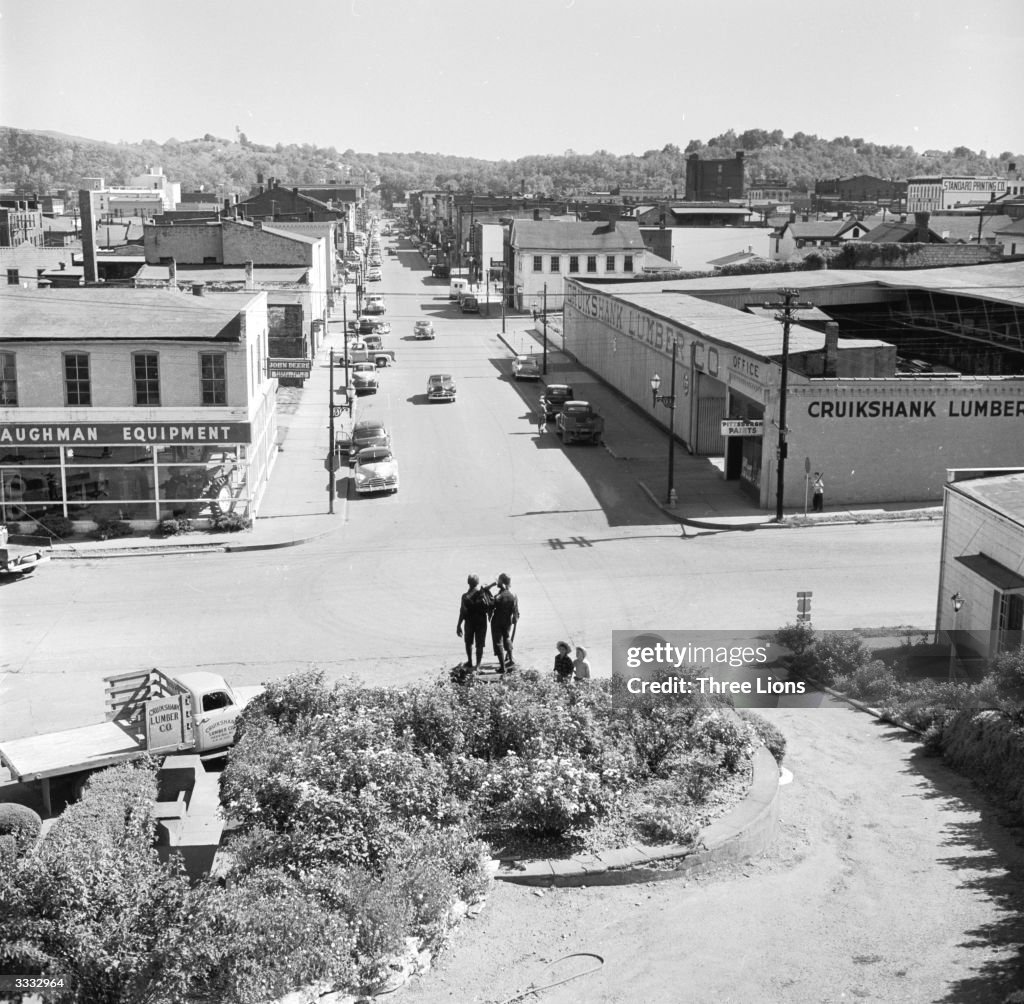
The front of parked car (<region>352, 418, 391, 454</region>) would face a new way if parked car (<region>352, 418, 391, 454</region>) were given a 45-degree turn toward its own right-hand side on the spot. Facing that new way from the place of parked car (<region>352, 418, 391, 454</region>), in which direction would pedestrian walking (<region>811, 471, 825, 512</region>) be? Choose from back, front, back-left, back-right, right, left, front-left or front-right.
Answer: left

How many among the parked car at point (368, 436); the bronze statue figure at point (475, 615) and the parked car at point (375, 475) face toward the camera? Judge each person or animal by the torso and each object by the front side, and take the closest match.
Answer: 2

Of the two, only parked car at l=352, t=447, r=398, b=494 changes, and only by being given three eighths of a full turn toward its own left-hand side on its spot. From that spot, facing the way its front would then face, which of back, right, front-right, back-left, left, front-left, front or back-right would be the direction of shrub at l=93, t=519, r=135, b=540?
back

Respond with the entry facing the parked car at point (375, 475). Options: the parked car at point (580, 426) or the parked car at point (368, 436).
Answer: the parked car at point (368, 436)

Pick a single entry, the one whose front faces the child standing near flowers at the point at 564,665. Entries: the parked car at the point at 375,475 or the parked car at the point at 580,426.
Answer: the parked car at the point at 375,475

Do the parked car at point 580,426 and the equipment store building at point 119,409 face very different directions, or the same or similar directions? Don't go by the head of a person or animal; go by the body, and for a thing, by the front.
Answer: very different directions

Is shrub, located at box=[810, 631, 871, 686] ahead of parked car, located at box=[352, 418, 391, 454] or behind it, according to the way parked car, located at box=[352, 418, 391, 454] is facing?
ahead

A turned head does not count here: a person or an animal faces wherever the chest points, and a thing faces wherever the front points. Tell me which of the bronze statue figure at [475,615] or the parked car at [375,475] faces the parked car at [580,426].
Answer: the bronze statue figure

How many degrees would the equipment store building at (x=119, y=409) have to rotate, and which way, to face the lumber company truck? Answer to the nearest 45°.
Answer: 0° — it already faces it

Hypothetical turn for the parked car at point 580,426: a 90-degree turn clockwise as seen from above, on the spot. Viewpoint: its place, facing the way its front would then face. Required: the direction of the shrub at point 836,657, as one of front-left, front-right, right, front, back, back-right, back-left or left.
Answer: right

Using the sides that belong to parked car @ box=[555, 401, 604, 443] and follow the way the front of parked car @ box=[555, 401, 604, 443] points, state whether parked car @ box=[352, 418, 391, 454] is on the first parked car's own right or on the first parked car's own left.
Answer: on the first parked car's own left

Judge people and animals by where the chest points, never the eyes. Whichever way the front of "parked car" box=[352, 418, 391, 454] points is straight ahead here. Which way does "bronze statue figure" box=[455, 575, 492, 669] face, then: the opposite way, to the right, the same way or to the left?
the opposite way

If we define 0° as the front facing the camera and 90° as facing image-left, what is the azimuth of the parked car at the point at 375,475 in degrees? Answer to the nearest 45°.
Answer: approximately 0°

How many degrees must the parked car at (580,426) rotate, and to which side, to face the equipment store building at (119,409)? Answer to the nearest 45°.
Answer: approximately 135° to its left

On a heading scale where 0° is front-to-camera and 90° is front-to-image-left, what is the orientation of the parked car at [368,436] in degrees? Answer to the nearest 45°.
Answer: approximately 0°

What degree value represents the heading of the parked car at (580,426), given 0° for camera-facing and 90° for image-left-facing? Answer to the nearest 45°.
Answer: approximately 180°
